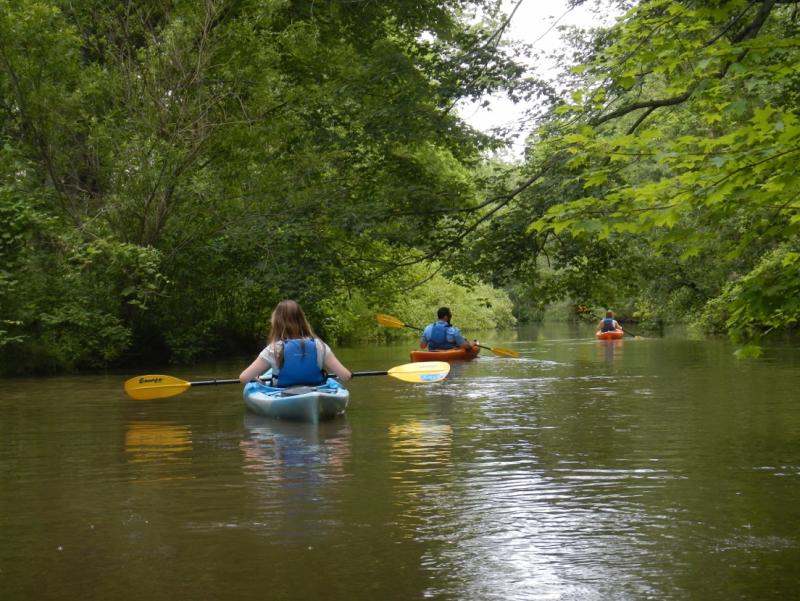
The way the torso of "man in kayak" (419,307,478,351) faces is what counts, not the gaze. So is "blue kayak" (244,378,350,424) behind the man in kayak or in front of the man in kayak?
behind

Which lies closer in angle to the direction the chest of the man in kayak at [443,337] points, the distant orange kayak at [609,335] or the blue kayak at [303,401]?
the distant orange kayak

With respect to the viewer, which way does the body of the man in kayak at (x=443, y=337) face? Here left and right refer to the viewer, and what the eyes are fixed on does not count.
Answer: facing away from the viewer and to the right of the viewer
